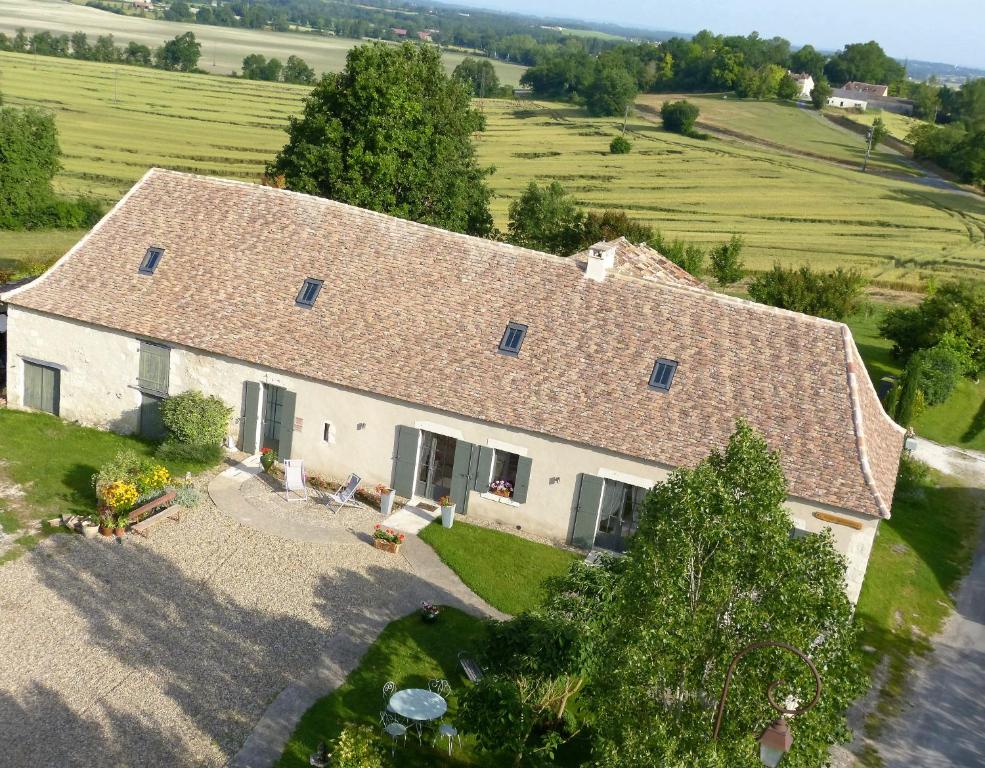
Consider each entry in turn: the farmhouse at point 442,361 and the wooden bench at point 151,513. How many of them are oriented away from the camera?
0

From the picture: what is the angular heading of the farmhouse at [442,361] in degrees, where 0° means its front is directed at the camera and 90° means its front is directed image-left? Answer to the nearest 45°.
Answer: approximately 0°

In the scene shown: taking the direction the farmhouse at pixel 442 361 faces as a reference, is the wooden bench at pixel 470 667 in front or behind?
in front

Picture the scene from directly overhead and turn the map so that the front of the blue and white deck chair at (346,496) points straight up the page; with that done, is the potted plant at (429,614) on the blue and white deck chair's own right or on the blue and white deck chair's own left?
on the blue and white deck chair's own left

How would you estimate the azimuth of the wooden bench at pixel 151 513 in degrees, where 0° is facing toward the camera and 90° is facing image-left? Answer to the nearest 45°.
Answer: approximately 315°

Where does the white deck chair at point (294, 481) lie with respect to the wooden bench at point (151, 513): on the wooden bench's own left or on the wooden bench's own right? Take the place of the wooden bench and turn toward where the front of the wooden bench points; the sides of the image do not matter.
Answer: on the wooden bench's own left

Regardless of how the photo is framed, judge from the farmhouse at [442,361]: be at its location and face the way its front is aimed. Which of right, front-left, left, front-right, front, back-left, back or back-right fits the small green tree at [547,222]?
back

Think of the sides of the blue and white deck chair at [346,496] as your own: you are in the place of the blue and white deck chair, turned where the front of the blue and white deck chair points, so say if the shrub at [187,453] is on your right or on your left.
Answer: on your right

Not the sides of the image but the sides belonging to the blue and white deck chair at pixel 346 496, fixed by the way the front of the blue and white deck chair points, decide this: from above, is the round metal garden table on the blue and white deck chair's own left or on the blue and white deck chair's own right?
on the blue and white deck chair's own left

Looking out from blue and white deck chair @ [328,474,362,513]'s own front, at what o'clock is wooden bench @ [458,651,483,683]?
The wooden bench is roughly at 10 o'clock from the blue and white deck chair.

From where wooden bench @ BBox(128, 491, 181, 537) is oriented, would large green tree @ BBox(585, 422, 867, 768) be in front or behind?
in front
